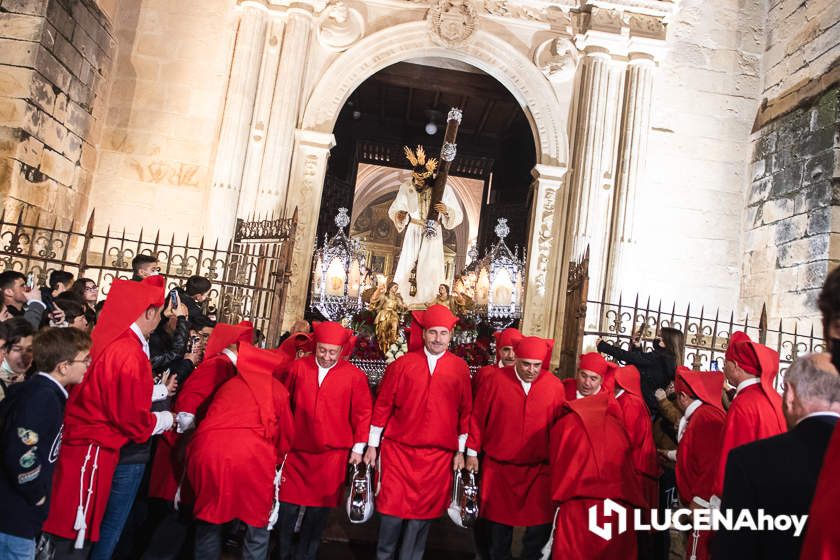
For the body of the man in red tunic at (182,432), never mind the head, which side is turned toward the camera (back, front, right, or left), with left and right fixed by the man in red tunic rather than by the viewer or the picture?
right

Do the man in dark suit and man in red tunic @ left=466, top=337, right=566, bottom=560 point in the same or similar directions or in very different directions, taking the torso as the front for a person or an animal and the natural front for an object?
very different directions

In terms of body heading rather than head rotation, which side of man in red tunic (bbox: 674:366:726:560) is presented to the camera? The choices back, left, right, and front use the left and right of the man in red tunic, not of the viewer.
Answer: left

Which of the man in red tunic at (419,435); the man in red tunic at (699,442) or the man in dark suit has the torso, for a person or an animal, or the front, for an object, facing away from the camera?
the man in dark suit

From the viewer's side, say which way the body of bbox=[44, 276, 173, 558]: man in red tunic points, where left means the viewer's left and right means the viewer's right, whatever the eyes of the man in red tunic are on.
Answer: facing to the right of the viewer

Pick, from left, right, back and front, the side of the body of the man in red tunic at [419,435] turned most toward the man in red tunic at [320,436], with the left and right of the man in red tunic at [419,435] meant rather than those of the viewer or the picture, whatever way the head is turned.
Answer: right
